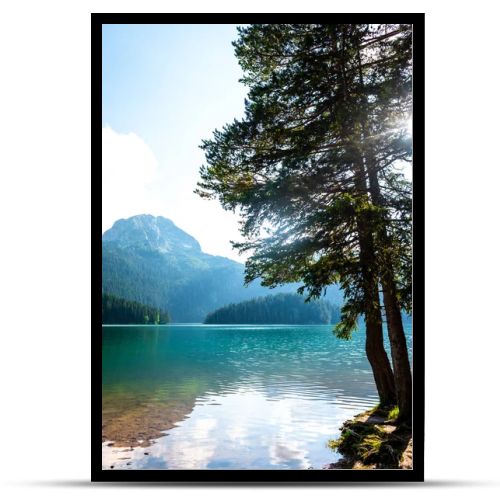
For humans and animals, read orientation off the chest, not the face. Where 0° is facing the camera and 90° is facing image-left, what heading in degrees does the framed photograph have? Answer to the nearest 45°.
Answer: approximately 0°
